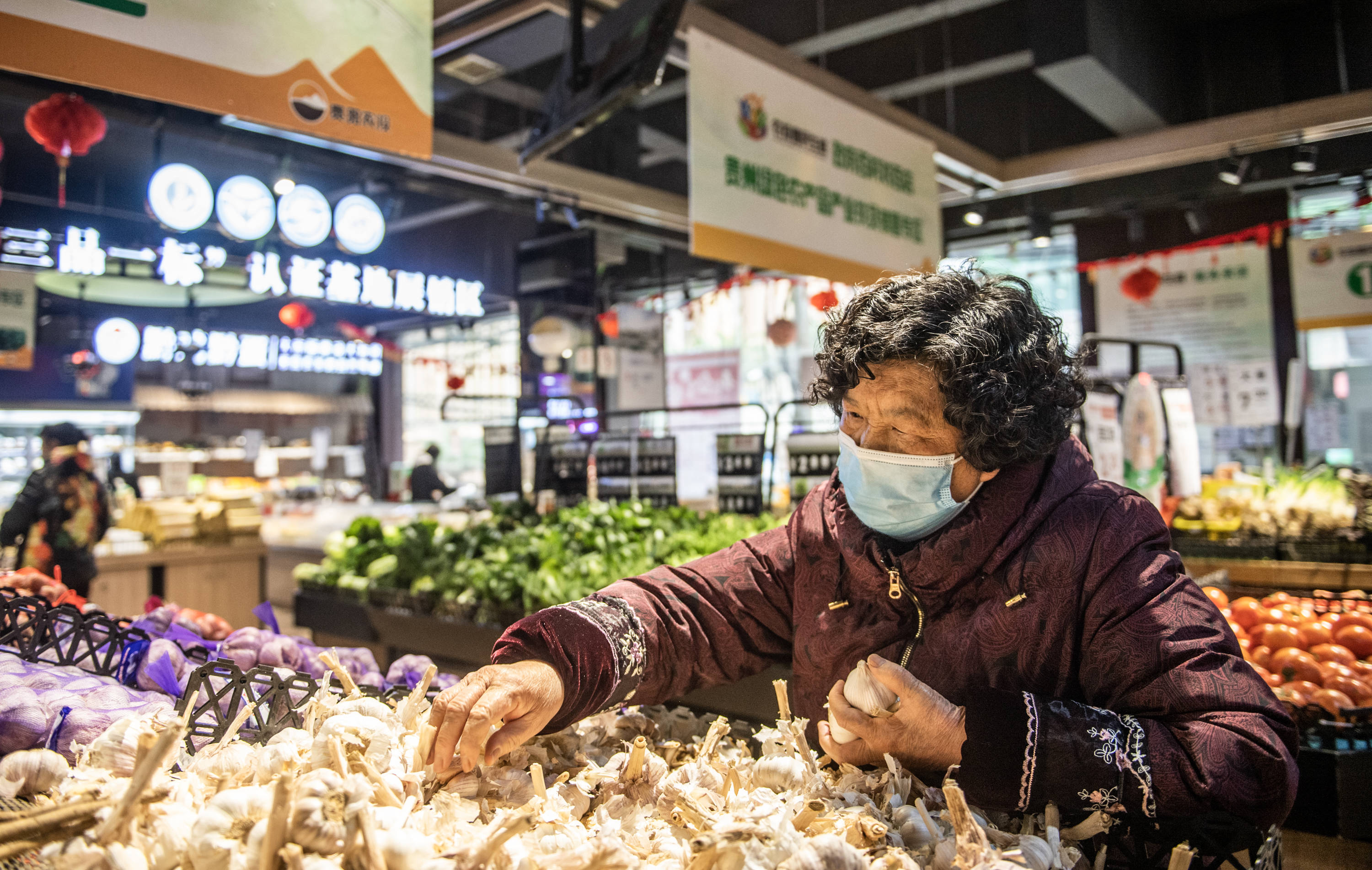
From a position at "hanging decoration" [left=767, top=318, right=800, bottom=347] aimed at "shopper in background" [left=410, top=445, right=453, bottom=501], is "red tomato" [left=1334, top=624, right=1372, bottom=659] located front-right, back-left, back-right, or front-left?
back-left

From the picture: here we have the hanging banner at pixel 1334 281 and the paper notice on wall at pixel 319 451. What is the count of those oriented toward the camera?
2

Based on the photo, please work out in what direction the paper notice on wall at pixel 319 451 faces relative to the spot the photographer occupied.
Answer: facing the viewer

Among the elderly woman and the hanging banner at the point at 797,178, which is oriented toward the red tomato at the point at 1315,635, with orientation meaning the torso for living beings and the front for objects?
the hanging banner

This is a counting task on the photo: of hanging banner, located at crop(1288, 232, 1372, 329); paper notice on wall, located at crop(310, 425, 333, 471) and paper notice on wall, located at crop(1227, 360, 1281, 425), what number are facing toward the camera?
3

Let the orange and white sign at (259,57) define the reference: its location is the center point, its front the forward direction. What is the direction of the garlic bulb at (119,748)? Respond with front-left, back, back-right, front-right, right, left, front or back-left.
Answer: front-right

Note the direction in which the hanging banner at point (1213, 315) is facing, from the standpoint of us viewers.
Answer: facing the viewer and to the left of the viewer

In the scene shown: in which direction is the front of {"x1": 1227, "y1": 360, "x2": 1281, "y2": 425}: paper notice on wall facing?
toward the camera

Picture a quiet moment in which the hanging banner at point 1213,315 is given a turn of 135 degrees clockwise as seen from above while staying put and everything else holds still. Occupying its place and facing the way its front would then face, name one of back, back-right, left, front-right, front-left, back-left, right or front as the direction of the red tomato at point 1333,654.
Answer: back

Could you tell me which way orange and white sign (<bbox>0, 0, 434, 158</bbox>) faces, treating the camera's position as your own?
facing the viewer and to the right of the viewer

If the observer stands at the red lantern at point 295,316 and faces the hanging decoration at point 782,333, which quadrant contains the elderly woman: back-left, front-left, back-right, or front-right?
front-right

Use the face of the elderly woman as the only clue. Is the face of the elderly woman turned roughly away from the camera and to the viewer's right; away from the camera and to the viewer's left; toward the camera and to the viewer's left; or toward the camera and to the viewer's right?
toward the camera and to the viewer's left

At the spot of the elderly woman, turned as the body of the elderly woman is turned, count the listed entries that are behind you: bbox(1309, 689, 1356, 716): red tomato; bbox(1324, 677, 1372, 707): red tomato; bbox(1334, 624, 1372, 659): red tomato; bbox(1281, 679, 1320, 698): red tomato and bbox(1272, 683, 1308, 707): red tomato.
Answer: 5
